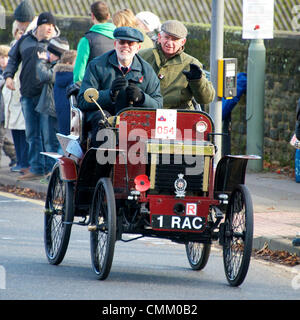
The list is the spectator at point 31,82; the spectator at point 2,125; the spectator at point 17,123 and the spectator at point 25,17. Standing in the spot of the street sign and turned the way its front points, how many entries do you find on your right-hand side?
4

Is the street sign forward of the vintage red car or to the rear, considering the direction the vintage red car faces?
to the rear

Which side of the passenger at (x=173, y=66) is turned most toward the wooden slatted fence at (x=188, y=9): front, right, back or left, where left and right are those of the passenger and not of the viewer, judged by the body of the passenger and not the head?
back

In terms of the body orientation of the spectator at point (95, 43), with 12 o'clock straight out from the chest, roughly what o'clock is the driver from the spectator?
The driver is roughly at 6 o'clock from the spectator.

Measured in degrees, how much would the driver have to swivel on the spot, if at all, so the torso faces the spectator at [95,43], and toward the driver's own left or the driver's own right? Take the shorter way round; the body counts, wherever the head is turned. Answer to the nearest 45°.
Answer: approximately 180°

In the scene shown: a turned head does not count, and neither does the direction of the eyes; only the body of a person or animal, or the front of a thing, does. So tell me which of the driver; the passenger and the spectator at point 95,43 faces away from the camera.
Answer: the spectator

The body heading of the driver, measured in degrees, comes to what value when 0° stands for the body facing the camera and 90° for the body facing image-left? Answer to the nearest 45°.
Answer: approximately 0°

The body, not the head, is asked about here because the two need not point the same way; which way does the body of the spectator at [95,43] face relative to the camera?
away from the camera
